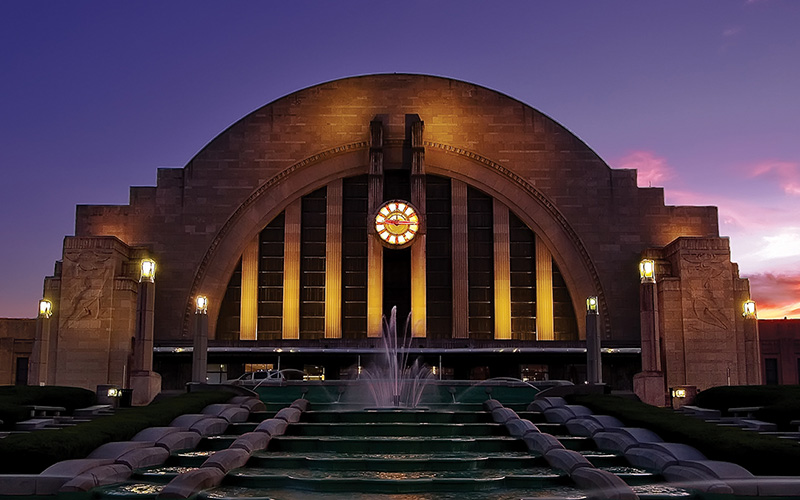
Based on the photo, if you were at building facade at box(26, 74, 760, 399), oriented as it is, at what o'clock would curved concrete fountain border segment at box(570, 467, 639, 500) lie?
The curved concrete fountain border segment is roughly at 12 o'clock from the building facade.

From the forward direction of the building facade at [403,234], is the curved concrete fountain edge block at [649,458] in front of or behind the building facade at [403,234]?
in front

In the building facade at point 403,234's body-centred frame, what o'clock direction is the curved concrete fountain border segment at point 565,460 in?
The curved concrete fountain border segment is roughly at 12 o'clock from the building facade.

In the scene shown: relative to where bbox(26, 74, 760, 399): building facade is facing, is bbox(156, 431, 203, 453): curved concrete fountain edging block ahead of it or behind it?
ahead

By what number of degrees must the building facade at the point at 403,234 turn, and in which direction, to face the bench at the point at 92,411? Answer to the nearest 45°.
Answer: approximately 45° to its right

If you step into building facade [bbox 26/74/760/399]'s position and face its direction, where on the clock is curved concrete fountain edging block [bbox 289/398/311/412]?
The curved concrete fountain edging block is roughly at 12 o'clock from the building facade.

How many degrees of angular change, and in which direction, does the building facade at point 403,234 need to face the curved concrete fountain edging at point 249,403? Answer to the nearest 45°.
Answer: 0° — it already faces it

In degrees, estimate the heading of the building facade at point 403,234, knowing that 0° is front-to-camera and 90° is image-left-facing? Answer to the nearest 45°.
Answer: approximately 0°

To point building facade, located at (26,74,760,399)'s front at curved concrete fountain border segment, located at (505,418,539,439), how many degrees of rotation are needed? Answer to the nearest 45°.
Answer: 0° — it already faces it

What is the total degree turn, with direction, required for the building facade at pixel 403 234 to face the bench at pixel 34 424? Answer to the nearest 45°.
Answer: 0° — it already faces it

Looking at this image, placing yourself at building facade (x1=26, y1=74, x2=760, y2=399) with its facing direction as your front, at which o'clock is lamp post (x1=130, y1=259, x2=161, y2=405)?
The lamp post is roughly at 1 o'clock from the building facade.

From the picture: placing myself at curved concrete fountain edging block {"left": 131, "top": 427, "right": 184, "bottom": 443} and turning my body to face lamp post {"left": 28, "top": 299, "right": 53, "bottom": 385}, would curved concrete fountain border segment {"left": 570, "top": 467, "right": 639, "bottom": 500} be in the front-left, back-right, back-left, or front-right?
back-right

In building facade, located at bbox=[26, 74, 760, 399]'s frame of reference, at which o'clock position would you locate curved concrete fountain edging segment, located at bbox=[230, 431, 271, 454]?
The curved concrete fountain edging segment is roughly at 12 o'clock from the building facade.
